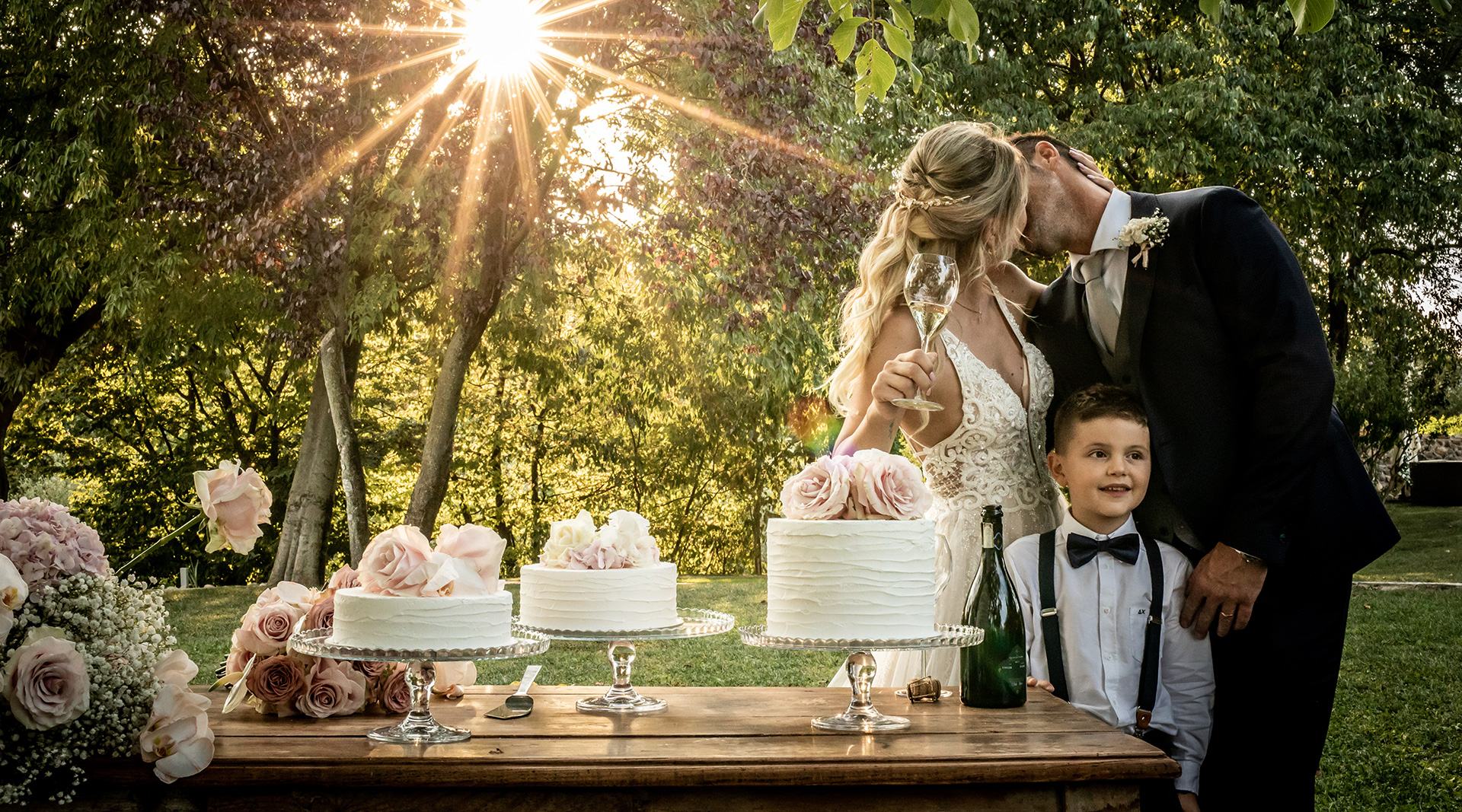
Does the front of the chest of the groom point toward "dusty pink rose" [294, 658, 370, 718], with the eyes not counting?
yes

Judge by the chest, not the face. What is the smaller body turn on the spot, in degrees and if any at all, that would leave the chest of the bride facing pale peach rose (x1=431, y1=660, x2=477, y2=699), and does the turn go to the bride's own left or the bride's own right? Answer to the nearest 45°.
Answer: approximately 90° to the bride's own right

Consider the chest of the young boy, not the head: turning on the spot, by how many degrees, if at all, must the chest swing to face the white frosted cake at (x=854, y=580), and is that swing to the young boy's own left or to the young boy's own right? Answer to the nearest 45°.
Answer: approximately 45° to the young boy's own right

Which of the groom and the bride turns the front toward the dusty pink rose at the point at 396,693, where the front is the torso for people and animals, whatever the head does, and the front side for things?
the groom

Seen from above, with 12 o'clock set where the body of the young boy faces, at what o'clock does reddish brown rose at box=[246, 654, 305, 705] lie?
The reddish brown rose is roughly at 2 o'clock from the young boy.

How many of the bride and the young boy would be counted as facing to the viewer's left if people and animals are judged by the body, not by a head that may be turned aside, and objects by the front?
0

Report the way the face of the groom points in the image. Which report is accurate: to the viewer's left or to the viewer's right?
to the viewer's left

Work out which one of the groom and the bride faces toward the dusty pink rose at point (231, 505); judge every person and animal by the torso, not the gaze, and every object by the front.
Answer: the groom

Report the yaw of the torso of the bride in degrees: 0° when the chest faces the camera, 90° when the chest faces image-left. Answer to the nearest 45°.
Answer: approximately 315°

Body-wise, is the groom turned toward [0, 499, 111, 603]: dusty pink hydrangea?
yes

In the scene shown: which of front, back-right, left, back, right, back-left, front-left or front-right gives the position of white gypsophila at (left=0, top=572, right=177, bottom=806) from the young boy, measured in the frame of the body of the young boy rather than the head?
front-right

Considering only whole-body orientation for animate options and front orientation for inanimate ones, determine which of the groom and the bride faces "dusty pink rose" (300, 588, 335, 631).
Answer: the groom

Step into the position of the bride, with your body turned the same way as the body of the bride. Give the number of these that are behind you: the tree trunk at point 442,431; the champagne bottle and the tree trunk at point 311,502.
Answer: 2

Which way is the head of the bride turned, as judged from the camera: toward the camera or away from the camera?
away from the camera

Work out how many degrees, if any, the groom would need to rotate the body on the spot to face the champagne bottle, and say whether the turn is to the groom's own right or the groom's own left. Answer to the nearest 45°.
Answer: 0° — they already face it
